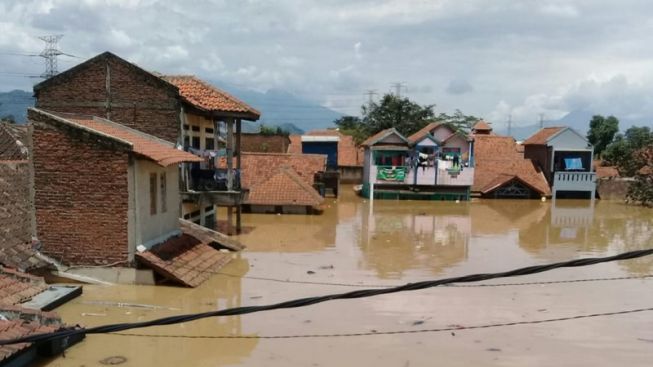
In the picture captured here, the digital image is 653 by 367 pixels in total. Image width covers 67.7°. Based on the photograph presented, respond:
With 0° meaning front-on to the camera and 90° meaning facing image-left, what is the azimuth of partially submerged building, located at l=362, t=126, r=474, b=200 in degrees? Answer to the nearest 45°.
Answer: approximately 0°

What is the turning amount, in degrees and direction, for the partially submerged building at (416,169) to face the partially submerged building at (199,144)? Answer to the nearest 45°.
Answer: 0° — it already faces it

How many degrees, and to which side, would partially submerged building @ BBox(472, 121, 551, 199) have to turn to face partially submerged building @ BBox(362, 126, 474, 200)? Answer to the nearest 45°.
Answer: approximately 45° to its right

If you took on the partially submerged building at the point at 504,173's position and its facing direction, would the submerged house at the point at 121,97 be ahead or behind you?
ahead

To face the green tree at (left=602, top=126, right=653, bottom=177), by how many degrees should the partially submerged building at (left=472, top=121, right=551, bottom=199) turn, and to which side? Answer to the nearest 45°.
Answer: approximately 135° to its left

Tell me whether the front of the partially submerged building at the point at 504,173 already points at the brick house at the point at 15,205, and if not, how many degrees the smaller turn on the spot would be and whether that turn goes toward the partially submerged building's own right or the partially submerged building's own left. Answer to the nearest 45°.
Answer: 0° — it already faces it

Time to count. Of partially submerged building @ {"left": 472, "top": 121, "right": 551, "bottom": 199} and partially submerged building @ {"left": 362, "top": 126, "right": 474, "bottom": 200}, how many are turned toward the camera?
2

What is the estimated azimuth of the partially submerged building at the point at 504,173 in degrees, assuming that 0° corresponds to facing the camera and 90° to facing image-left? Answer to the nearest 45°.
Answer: approximately 0°

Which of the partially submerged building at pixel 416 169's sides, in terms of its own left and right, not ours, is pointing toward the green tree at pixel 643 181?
left

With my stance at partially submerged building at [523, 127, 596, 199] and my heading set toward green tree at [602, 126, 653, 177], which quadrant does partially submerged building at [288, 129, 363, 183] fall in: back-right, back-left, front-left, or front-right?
back-left

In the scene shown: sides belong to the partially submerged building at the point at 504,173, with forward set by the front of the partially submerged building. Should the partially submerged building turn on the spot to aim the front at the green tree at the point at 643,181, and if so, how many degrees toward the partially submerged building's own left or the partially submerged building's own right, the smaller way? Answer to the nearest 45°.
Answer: approximately 90° to the partially submerged building's own left

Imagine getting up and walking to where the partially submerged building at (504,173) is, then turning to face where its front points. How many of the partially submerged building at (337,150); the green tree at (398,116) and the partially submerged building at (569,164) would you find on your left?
1

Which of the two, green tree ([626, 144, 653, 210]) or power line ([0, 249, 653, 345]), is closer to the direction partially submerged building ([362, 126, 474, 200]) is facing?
the power line

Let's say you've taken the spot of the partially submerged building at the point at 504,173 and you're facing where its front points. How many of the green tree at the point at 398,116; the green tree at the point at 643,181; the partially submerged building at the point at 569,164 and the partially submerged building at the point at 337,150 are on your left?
2

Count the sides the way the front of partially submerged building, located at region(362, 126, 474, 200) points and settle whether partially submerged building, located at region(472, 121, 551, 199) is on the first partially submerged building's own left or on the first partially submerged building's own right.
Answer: on the first partially submerged building's own left

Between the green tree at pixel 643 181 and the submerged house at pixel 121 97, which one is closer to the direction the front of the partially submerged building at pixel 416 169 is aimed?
the submerged house

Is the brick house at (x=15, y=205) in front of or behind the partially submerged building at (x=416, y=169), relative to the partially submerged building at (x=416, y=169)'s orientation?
in front
